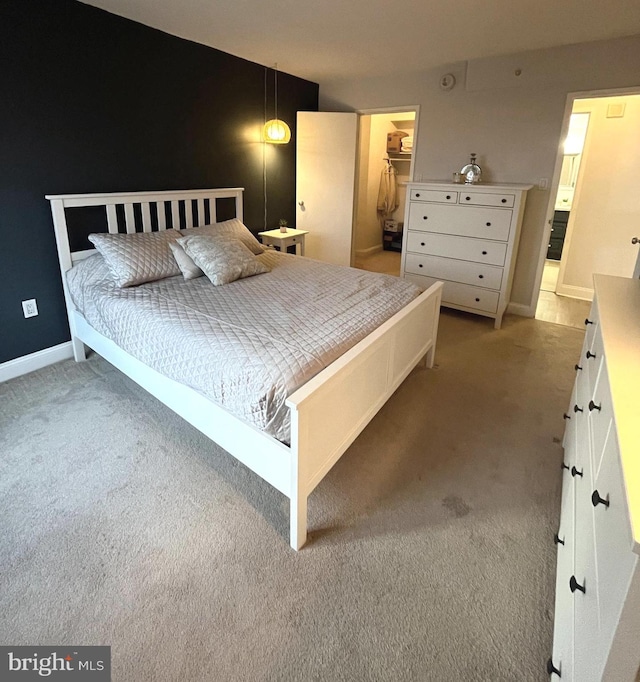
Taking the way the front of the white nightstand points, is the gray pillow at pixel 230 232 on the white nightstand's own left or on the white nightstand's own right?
on the white nightstand's own right

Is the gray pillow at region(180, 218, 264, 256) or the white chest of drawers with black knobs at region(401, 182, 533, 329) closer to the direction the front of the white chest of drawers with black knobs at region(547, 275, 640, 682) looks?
the gray pillow

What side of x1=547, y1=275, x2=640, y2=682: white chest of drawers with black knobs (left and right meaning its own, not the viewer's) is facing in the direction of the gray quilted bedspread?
front

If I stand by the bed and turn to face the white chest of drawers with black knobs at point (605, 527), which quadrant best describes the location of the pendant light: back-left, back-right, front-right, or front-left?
back-left

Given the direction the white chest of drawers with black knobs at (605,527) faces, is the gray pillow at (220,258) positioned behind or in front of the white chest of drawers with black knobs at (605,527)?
in front

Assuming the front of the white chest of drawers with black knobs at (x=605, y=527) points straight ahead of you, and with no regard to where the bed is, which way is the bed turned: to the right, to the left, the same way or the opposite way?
the opposite way

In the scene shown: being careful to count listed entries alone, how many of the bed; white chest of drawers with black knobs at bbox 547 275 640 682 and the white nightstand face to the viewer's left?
1

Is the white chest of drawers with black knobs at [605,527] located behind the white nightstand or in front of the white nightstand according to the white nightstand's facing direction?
in front

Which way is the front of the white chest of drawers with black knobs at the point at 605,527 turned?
to the viewer's left

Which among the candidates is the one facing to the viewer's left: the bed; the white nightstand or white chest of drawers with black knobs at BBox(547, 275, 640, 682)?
the white chest of drawers with black knobs

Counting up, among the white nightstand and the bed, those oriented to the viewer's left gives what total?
0

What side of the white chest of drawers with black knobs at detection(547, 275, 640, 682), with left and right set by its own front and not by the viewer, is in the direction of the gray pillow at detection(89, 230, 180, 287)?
front

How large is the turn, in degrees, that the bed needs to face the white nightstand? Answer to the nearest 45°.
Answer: approximately 135° to its left

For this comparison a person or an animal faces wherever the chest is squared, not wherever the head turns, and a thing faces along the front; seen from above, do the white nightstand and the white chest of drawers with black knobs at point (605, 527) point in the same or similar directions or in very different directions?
very different directions
